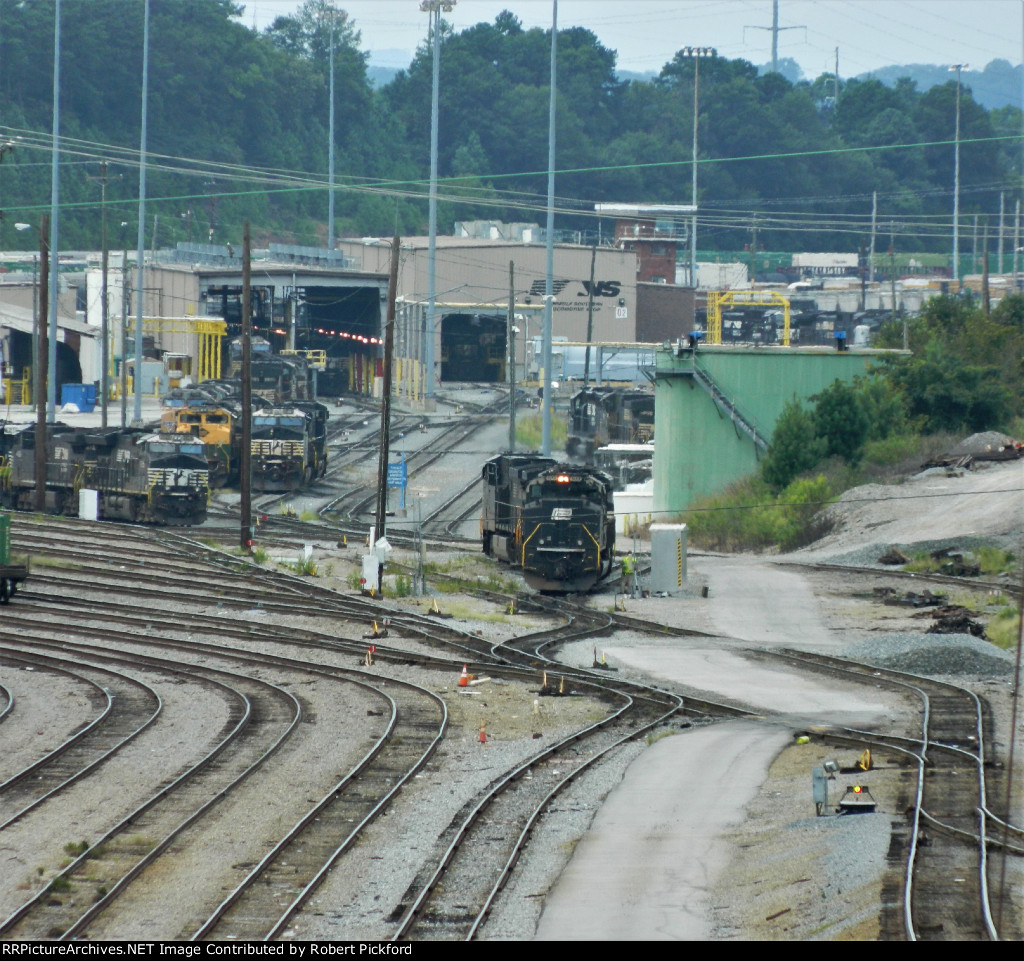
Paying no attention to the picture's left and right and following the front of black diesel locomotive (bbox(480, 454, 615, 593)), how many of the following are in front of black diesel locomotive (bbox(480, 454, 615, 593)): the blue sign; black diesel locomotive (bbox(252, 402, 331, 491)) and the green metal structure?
0

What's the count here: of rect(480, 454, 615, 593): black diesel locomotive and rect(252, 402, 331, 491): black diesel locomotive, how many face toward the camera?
2

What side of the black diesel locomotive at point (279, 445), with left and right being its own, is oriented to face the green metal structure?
left

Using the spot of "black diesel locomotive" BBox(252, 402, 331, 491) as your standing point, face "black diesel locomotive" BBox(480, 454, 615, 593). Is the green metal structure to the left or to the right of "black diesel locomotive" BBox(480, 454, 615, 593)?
left

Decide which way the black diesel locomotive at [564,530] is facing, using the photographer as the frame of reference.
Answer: facing the viewer

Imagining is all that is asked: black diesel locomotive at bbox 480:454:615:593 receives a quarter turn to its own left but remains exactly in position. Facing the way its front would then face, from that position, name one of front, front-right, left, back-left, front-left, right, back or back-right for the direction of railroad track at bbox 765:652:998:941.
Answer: right

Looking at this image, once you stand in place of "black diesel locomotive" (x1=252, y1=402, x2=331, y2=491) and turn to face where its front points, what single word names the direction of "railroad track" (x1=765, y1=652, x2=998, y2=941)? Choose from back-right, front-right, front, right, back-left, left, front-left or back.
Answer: front

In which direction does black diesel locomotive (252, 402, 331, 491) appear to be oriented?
toward the camera

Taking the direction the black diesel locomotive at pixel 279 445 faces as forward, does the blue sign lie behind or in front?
in front

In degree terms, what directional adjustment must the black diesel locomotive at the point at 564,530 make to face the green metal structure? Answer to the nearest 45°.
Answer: approximately 180°

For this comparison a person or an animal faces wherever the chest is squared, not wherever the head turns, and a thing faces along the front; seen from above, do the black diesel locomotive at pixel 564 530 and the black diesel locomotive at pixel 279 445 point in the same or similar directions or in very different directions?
same or similar directions
